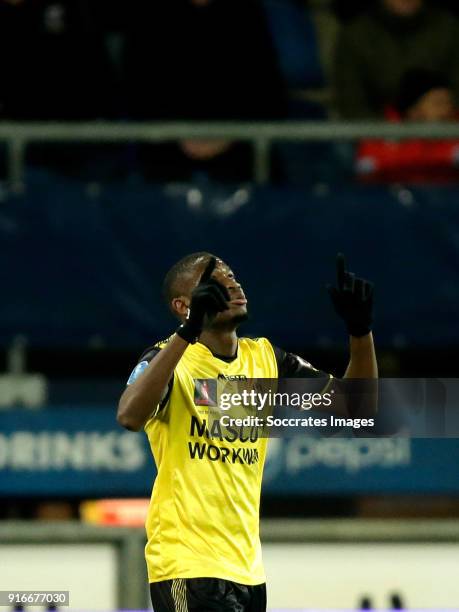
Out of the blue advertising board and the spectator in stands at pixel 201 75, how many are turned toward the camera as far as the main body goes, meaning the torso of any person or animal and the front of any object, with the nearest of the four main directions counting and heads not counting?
2

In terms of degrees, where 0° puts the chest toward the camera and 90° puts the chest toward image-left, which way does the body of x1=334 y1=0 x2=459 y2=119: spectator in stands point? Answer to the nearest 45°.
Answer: approximately 0°

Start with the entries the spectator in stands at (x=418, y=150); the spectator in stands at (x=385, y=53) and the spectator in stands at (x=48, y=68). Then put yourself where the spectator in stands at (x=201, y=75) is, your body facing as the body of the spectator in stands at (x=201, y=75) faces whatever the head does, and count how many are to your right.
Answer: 1

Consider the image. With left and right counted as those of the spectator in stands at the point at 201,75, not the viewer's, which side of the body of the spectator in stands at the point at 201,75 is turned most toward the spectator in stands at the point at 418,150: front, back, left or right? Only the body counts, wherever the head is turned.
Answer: left
